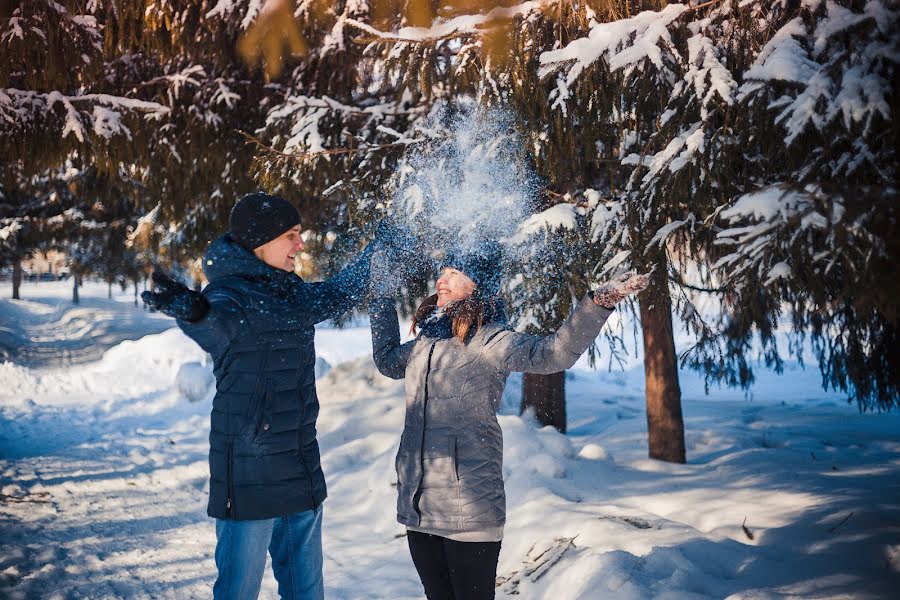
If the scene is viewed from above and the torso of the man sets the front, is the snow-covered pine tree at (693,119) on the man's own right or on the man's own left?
on the man's own left

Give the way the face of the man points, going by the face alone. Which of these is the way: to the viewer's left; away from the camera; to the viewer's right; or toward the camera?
to the viewer's right

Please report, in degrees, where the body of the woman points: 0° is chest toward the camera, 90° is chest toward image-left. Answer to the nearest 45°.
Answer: approximately 45°

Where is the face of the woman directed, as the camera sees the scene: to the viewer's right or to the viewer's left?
to the viewer's left

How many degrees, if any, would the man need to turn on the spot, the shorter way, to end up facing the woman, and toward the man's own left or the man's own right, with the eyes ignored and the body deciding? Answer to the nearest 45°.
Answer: approximately 45° to the man's own left

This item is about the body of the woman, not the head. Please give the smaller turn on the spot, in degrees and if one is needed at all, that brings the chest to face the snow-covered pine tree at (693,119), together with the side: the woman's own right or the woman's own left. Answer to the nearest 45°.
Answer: approximately 180°

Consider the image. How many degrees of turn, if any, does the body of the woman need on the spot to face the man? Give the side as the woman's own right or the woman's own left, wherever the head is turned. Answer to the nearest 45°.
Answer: approximately 45° to the woman's own right

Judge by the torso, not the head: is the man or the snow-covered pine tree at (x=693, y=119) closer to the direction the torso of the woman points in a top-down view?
the man
